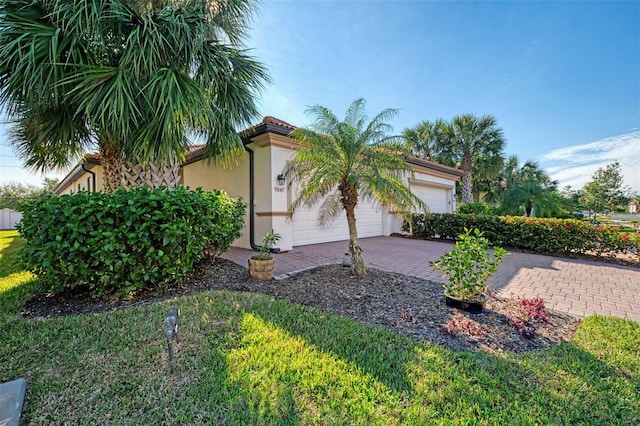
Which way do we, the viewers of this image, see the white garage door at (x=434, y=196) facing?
facing the viewer and to the right of the viewer

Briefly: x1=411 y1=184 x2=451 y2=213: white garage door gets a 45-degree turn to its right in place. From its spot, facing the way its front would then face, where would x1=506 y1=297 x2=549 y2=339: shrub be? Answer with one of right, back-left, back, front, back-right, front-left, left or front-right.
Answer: front

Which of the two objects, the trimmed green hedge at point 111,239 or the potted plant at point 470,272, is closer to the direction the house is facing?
the potted plant

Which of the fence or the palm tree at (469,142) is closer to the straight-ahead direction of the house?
the palm tree

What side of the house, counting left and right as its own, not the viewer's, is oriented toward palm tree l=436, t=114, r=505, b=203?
left

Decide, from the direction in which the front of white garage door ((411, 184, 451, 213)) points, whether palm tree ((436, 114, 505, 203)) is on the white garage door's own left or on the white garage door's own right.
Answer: on the white garage door's own left

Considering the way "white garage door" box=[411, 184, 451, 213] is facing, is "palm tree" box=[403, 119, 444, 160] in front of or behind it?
behind

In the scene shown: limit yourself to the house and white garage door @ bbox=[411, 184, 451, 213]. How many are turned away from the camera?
0

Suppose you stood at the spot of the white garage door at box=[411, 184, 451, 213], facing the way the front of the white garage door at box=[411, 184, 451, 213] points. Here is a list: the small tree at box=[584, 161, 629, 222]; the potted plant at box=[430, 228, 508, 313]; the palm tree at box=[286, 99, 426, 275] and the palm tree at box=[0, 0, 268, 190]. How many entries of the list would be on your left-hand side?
1

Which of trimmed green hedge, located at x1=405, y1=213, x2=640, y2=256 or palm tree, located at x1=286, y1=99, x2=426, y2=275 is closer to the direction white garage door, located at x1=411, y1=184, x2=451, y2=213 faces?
the trimmed green hedge

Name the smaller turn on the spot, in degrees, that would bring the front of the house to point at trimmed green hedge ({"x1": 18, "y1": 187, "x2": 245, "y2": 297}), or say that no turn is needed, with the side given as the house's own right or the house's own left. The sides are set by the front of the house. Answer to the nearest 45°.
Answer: approximately 90° to the house's own right

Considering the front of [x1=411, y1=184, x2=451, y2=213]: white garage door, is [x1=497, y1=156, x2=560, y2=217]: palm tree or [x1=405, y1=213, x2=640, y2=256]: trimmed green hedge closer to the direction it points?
the trimmed green hedge

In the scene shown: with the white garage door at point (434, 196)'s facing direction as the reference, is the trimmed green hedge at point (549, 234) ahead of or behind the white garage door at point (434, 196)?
ahead

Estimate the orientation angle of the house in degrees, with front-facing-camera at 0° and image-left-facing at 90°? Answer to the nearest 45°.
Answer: approximately 315°
